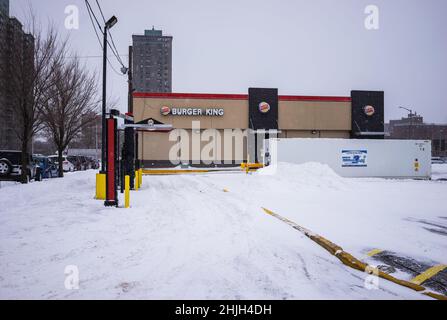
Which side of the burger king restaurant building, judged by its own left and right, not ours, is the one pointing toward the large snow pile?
front

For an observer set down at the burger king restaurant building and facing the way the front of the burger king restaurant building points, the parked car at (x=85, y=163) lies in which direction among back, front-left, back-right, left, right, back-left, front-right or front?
right

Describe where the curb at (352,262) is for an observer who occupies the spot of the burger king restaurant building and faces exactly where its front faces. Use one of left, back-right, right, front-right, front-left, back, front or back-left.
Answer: front

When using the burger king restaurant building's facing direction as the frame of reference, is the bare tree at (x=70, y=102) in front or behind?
in front

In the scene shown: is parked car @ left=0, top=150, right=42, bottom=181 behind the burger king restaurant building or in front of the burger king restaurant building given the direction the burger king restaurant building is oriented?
in front

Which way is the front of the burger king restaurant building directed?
toward the camera
